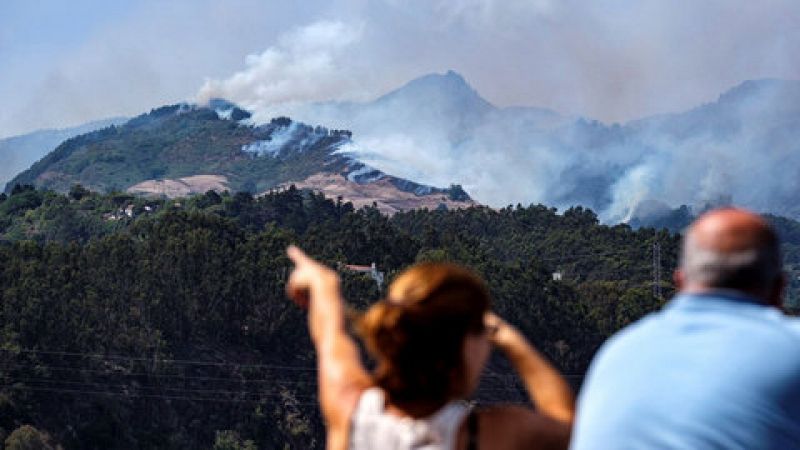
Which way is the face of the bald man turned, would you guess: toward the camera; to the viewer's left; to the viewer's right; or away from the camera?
away from the camera

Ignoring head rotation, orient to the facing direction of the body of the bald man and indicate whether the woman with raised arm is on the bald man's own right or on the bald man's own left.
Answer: on the bald man's own left

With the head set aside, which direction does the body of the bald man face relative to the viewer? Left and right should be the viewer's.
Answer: facing away from the viewer
